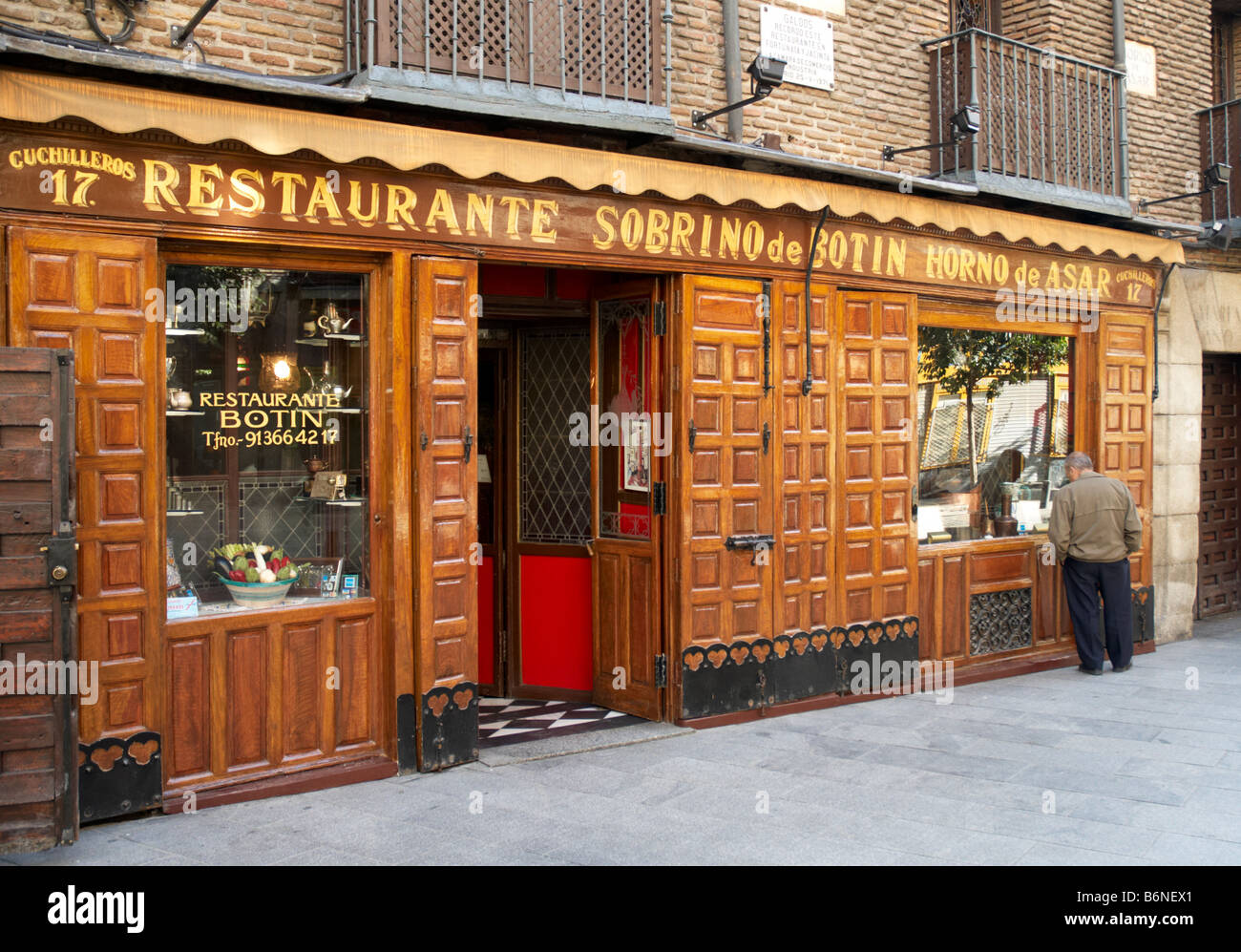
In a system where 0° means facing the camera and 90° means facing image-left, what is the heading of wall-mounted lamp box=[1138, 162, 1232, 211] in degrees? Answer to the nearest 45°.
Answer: approximately 315°

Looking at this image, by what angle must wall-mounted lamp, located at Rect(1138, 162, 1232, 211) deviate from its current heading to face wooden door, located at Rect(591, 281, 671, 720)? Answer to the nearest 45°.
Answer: approximately 90° to its right

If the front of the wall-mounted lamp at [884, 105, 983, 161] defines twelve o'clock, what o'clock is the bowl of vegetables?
The bowl of vegetables is roughly at 3 o'clock from the wall-mounted lamp.

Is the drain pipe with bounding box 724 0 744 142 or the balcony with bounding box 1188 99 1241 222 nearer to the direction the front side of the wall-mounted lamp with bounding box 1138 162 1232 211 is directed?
the drain pipe

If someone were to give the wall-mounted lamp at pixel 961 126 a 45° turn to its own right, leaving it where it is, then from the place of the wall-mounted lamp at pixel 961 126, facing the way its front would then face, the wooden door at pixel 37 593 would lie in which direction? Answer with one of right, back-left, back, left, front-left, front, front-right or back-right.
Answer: front-right

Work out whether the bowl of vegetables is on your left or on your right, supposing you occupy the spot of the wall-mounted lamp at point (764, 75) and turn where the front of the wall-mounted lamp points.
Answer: on your right

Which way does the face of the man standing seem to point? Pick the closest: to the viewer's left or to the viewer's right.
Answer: to the viewer's left

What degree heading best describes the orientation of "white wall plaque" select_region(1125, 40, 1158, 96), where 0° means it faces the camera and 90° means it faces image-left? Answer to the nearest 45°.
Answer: approximately 315°

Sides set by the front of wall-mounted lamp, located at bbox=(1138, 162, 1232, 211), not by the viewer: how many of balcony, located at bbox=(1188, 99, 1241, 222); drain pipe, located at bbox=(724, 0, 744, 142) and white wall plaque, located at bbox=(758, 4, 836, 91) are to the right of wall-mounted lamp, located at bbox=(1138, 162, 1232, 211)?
2

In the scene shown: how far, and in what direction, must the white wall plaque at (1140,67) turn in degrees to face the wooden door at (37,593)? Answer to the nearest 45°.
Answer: approximately 90° to its right

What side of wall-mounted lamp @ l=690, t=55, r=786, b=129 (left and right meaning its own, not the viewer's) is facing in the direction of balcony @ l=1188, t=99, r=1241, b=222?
left
